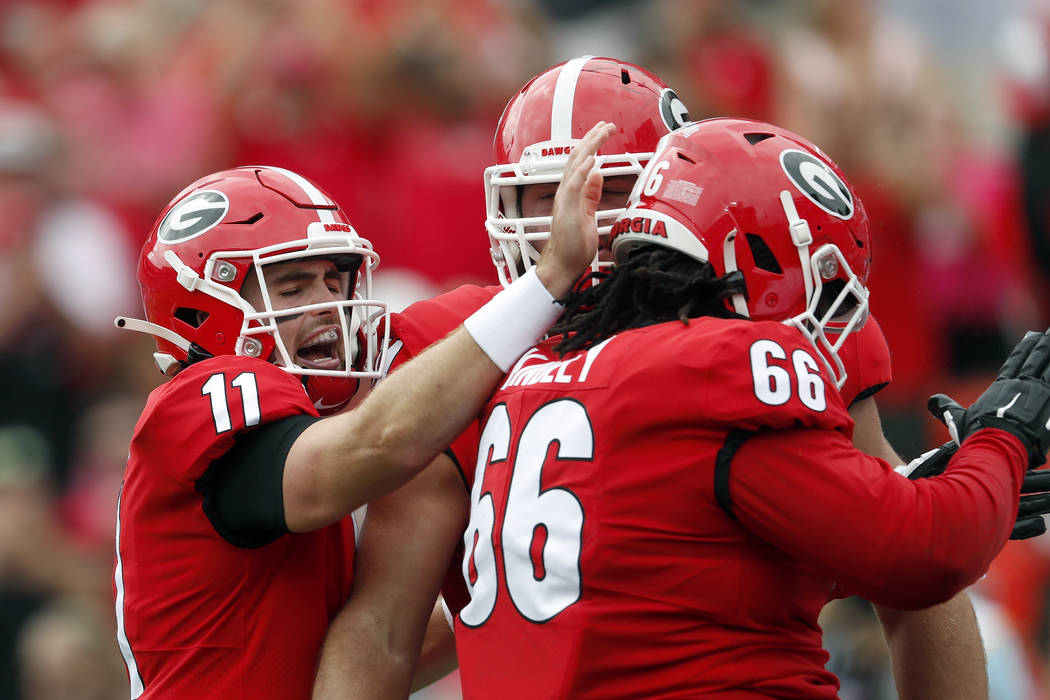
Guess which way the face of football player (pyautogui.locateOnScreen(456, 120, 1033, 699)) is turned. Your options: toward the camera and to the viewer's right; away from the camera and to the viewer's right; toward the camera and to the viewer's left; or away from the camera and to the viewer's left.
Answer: away from the camera and to the viewer's right

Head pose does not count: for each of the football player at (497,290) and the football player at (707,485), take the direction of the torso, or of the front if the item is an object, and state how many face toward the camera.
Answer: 1

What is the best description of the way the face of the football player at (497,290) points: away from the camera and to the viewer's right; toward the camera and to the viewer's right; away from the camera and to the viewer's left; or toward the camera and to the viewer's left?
toward the camera and to the viewer's left

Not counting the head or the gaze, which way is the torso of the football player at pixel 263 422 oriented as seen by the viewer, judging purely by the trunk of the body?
to the viewer's right

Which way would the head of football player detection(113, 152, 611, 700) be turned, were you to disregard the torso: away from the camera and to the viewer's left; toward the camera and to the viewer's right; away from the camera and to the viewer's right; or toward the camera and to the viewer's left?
toward the camera and to the viewer's right

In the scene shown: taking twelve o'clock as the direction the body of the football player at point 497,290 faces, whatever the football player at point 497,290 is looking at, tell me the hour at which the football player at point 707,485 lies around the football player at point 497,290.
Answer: the football player at point 707,485 is roughly at 11 o'clock from the football player at point 497,290.

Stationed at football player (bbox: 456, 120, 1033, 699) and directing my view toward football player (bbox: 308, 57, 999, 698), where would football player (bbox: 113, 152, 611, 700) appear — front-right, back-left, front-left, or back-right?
front-left

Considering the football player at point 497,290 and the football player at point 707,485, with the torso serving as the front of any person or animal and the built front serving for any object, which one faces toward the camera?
the football player at point 497,290

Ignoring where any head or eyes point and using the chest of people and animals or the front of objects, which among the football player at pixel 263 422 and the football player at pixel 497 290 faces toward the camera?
the football player at pixel 497 290

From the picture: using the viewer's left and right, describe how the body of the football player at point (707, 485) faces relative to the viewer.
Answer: facing away from the viewer and to the right of the viewer

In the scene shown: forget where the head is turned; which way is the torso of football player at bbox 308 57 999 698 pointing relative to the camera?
toward the camera

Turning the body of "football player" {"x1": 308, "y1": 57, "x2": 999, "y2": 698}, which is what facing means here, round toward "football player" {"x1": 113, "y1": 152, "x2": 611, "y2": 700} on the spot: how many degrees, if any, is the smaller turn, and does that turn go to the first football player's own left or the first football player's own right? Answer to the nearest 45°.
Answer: approximately 45° to the first football player's own right

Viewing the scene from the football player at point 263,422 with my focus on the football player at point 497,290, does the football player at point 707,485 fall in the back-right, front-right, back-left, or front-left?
front-right
